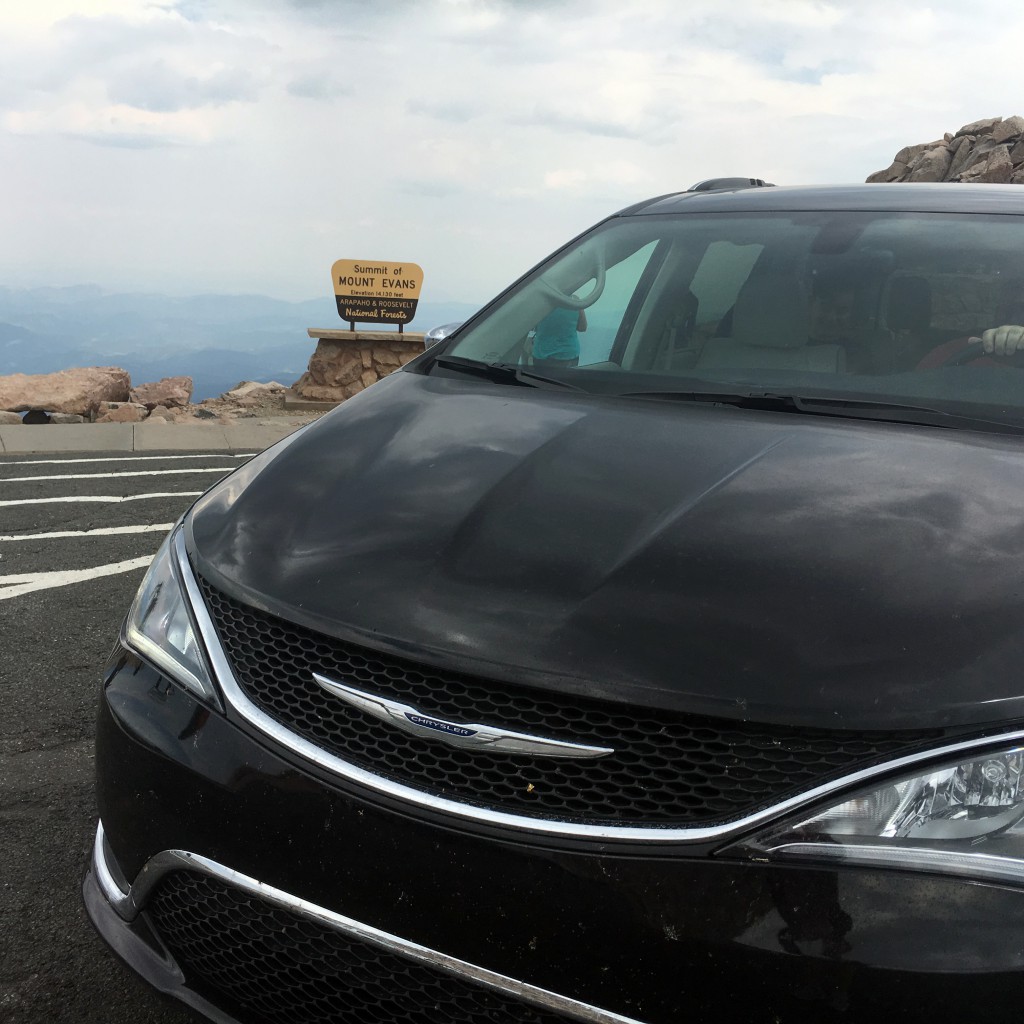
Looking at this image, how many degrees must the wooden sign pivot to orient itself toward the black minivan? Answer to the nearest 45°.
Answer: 0° — it already faces it

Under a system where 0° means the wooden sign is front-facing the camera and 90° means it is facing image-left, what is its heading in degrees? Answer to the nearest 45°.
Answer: approximately 0°

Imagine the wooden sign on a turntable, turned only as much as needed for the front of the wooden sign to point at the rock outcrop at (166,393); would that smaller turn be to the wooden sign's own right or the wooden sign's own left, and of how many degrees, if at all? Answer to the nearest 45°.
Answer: approximately 135° to the wooden sign's own right

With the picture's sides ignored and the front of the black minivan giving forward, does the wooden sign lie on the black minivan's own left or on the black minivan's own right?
on the black minivan's own right

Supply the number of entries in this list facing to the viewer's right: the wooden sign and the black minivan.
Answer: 0

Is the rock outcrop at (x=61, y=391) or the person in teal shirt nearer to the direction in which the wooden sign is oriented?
the person in teal shirt

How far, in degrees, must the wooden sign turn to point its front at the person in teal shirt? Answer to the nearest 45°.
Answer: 0° — it already faces them

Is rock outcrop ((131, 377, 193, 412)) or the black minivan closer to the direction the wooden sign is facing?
the black minivan

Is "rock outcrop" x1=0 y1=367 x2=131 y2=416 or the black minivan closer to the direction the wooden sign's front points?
the black minivan

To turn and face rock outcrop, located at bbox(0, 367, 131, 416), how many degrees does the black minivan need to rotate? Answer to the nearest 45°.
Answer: approximately 90° to its right

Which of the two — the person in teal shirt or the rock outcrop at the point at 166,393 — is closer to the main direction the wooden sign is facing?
the person in teal shirt
